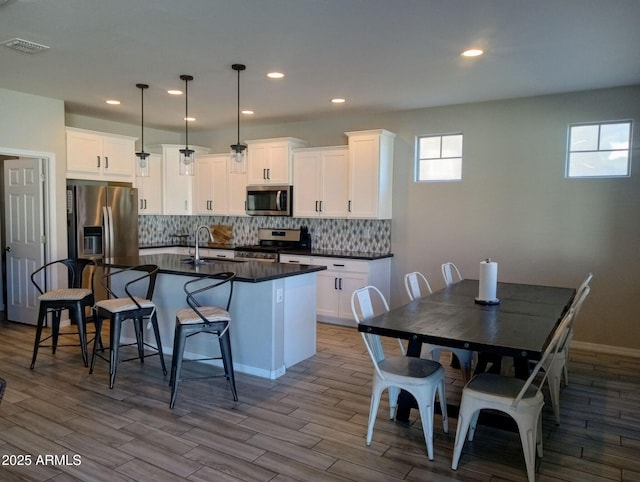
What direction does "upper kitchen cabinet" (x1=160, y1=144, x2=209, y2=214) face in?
toward the camera

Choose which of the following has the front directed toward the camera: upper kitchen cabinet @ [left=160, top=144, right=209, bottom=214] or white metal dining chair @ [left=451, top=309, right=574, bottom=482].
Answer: the upper kitchen cabinet

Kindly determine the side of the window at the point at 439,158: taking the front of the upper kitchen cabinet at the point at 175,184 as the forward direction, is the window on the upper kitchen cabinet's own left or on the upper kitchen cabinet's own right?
on the upper kitchen cabinet's own left

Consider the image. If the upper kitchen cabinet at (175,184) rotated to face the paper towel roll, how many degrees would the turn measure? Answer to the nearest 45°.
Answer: approximately 45° to its left

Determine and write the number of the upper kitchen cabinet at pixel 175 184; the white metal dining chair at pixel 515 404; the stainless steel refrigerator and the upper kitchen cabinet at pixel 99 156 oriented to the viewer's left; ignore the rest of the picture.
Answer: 1

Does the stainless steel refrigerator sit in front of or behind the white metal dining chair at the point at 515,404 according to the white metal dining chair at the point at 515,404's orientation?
in front

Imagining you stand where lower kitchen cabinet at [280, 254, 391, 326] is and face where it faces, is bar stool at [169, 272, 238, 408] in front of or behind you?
in front

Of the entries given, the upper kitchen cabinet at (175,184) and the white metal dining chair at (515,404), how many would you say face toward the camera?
1

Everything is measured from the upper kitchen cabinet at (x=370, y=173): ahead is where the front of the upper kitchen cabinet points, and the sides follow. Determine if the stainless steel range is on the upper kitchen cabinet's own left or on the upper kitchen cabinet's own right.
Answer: on the upper kitchen cabinet's own right

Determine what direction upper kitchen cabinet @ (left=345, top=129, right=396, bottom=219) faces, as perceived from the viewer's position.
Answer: facing the viewer and to the left of the viewer

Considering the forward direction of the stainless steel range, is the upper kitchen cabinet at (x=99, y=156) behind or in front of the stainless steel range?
in front

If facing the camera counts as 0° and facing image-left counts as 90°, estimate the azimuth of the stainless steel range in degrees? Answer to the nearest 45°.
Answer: approximately 45°

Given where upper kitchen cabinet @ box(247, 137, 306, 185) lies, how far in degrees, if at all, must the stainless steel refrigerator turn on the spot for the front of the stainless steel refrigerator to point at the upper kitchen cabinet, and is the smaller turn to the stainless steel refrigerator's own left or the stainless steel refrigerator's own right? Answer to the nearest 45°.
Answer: approximately 45° to the stainless steel refrigerator's own left

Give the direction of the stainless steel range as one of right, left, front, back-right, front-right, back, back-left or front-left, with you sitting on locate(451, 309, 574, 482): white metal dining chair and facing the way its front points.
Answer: front-right

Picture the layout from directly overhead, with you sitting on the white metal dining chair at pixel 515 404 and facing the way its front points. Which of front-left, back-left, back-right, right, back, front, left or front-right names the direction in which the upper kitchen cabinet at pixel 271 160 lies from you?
front-right
